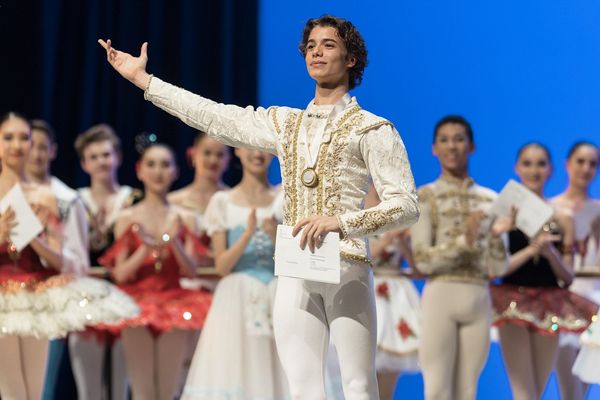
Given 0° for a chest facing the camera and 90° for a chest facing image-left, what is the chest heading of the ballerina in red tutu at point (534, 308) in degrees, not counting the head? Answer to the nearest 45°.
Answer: approximately 0°

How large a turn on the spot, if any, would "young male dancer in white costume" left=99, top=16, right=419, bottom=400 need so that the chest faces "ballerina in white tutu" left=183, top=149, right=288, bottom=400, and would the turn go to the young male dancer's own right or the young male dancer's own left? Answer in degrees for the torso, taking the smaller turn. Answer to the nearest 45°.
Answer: approximately 135° to the young male dancer's own right

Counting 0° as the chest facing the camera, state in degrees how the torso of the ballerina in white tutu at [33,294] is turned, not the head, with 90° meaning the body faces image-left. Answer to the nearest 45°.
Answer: approximately 0°

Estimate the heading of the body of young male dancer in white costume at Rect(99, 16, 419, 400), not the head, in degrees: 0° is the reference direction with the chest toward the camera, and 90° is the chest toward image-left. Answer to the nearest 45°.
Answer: approximately 45°

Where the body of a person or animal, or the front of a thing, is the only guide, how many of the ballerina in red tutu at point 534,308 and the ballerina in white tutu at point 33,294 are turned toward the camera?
2
